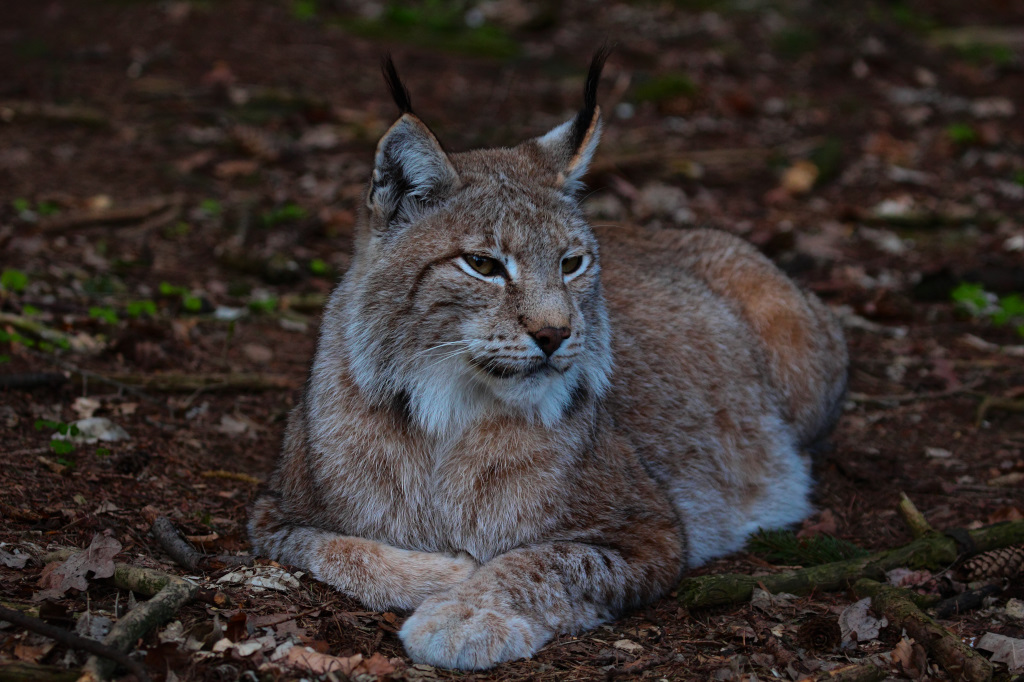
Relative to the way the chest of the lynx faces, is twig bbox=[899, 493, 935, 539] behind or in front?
behind

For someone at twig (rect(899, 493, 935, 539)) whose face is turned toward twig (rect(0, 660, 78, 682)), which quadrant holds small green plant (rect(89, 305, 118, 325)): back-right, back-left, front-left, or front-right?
front-right

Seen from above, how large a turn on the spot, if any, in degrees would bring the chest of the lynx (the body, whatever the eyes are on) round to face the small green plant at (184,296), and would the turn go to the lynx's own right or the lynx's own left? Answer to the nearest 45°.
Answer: approximately 90° to the lynx's own right

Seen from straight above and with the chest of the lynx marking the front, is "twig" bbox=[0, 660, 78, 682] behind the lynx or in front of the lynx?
in front

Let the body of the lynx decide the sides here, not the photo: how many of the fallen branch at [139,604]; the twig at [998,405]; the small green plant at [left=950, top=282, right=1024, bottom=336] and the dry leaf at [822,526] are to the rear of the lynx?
3

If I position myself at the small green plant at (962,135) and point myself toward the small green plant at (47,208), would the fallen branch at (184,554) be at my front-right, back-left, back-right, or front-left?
front-left

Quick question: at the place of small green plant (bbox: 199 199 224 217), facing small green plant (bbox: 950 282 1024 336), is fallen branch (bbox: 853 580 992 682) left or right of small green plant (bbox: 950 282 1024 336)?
right

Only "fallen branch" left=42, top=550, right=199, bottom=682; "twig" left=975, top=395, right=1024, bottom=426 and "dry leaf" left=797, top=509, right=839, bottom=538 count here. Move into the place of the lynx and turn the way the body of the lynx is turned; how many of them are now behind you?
2

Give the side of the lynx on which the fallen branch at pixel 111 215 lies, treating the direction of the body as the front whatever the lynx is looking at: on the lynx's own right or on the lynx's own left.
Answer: on the lynx's own right

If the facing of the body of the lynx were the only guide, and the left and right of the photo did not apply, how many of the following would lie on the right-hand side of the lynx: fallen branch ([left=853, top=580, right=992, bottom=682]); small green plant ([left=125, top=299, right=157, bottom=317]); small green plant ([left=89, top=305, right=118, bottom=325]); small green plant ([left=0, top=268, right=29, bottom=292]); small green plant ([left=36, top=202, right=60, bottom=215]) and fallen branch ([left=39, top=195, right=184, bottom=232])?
5

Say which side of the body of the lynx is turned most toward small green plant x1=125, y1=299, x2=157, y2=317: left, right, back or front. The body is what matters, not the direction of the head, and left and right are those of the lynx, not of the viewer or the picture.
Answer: right

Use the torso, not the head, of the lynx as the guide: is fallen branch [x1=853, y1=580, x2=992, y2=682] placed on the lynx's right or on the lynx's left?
on the lynx's left

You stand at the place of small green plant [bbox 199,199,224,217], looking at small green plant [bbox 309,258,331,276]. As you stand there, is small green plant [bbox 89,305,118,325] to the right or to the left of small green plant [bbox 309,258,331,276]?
right

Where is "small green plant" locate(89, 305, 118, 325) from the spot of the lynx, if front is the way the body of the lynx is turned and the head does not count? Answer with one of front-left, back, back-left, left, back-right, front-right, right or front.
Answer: right

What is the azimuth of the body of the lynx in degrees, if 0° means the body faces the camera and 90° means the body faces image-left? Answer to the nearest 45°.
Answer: approximately 45°

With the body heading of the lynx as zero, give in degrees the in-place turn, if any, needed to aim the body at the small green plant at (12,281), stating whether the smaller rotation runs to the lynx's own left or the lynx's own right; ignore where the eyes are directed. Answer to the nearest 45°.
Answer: approximately 90° to the lynx's own right

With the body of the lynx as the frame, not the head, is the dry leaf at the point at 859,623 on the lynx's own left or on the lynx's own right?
on the lynx's own left

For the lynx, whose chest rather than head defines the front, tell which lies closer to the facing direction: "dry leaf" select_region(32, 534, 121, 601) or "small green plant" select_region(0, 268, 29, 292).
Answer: the dry leaf
